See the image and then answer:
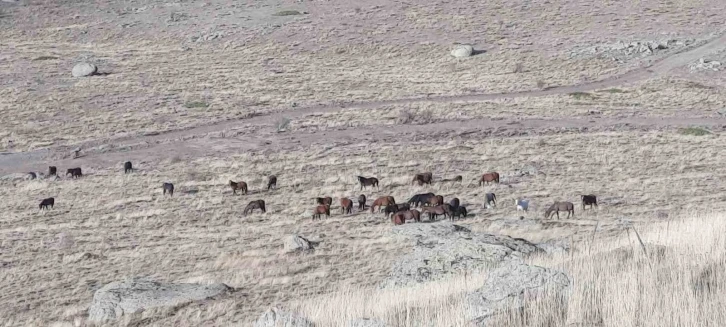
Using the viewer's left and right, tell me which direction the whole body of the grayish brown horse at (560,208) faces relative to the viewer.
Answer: facing to the left of the viewer

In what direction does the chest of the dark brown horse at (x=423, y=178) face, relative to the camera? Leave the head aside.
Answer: to the viewer's left

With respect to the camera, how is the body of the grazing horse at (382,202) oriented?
to the viewer's left

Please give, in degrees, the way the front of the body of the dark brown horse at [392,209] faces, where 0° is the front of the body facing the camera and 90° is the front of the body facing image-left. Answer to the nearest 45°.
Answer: approximately 90°

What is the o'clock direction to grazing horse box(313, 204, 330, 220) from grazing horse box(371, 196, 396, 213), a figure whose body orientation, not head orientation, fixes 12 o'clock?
grazing horse box(313, 204, 330, 220) is roughly at 12 o'clock from grazing horse box(371, 196, 396, 213).
